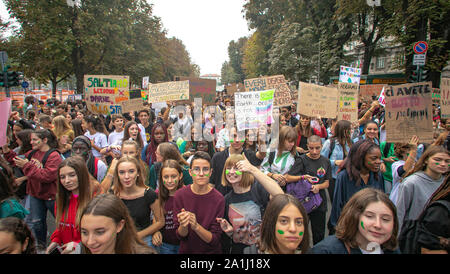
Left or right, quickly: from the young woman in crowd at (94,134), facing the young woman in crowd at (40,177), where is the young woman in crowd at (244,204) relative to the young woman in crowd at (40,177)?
left

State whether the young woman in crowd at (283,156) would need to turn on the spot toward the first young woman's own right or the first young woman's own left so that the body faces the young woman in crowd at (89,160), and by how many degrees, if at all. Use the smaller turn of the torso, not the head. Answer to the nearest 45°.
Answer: approximately 135° to the first young woman's own right

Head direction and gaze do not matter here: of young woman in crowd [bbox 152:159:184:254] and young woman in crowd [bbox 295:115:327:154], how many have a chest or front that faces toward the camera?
2

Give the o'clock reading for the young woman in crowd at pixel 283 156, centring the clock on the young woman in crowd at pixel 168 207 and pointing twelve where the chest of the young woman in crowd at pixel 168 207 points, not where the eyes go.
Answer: the young woman in crowd at pixel 283 156 is roughly at 8 o'clock from the young woman in crowd at pixel 168 207.

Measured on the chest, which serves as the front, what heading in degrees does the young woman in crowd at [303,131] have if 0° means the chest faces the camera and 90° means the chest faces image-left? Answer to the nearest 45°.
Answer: approximately 0°

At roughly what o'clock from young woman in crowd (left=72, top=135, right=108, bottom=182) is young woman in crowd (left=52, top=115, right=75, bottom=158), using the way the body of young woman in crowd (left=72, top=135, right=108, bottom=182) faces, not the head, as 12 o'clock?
young woman in crowd (left=52, top=115, right=75, bottom=158) is roughly at 4 o'clock from young woman in crowd (left=72, top=135, right=108, bottom=182).

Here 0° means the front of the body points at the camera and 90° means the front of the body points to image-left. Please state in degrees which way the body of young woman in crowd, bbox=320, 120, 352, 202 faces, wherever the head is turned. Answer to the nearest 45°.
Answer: approximately 315°

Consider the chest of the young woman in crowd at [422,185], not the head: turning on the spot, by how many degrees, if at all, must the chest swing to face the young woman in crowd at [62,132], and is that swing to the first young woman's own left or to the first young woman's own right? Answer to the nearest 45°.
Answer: approximately 135° to the first young woman's own right

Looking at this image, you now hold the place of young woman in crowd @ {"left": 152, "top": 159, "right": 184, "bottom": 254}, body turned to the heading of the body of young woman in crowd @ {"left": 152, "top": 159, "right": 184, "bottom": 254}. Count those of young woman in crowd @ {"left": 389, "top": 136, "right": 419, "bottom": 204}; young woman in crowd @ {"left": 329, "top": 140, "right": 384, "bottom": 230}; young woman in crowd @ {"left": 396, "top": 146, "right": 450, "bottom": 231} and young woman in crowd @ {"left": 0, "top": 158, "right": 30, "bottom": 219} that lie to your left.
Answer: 3
